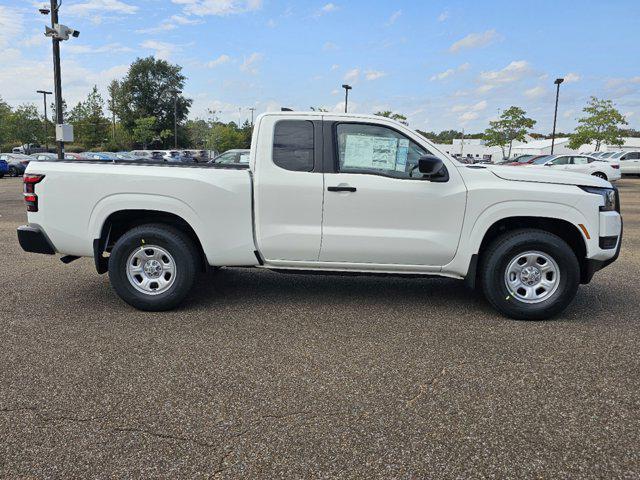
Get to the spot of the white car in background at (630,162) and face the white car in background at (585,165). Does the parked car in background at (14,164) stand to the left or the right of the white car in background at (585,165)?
right

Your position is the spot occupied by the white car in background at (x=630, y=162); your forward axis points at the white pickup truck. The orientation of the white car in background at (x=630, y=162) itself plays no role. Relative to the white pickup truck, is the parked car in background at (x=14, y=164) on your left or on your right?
right

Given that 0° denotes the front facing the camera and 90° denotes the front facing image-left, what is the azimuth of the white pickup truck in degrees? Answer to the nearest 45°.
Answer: approximately 270°

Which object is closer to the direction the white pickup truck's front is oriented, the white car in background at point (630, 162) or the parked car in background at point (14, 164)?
the white car in background

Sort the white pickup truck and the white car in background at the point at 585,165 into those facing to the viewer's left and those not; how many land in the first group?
1

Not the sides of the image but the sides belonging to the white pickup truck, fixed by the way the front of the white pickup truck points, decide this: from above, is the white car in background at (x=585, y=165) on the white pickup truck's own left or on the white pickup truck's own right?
on the white pickup truck's own left

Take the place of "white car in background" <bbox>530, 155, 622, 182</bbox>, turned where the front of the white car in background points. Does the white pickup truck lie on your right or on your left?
on your left

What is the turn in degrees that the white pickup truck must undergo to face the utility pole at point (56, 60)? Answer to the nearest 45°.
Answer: approximately 135° to its left

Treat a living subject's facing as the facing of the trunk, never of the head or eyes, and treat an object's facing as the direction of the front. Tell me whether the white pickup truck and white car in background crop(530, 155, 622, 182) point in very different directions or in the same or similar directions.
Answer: very different directions

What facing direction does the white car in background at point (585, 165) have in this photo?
to the viewer's left
